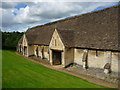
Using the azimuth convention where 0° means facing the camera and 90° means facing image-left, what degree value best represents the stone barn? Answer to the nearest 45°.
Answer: approximately 45°
